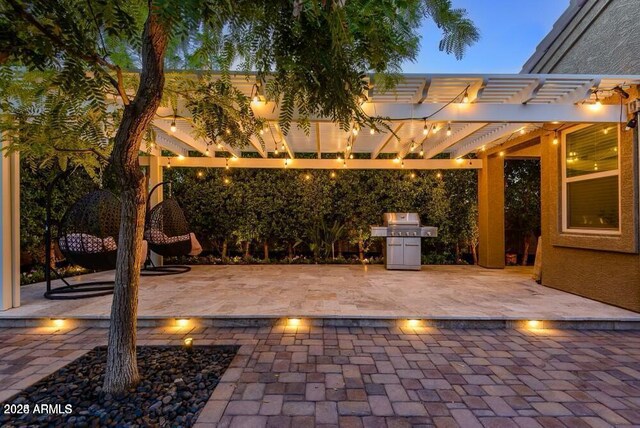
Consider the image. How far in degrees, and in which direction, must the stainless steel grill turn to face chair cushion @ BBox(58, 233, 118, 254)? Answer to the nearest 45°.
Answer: approximately 45° to its right

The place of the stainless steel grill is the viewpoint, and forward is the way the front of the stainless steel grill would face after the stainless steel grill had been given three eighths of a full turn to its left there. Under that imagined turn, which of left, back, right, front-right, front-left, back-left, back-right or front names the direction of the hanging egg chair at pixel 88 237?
back

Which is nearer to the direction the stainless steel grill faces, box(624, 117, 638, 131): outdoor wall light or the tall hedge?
the outdoor wall light

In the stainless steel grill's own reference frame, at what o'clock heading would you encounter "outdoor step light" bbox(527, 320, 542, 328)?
The outdoor step light is roughly at 11 o'clock from the stainless steel grill.

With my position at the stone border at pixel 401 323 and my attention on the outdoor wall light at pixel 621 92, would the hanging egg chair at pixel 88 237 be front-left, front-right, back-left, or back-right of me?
back-left

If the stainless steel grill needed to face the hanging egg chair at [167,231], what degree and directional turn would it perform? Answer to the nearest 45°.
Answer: approximately 45° to its right

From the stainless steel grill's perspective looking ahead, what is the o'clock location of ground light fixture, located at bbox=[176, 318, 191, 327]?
The ground light fixture is roughly at 1 o'clock from the stainless steel grill.

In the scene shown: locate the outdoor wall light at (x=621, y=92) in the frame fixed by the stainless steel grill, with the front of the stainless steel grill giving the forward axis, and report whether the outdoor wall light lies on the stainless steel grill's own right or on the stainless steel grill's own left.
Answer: on the stainless steel grill's own left

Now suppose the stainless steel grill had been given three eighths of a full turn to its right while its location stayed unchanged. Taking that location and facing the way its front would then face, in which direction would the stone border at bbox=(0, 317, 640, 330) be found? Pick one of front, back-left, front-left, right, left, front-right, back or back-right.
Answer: back-left

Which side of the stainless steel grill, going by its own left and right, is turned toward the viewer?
front

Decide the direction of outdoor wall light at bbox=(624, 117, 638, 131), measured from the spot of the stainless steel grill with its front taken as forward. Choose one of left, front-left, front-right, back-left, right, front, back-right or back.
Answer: front-left
